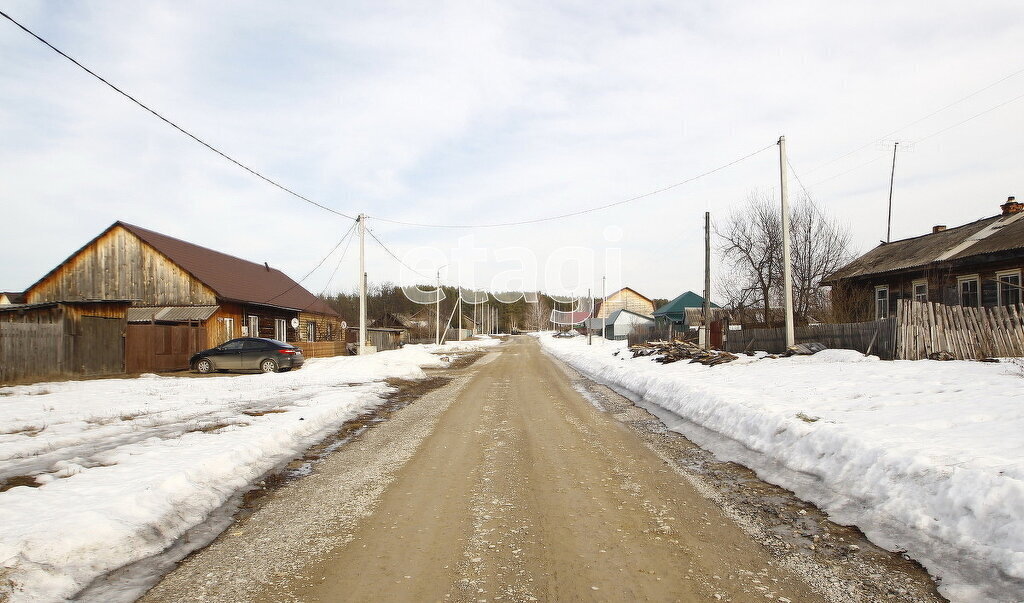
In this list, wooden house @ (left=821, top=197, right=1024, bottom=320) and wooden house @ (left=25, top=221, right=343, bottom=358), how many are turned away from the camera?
0

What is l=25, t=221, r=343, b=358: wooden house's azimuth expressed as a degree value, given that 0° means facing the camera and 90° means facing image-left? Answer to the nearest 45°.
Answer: approximately 315°

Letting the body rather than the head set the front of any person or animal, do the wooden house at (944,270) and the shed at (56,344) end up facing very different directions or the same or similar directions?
very different directions

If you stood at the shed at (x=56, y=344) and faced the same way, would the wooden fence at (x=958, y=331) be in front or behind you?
in front

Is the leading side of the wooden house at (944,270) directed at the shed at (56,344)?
yes

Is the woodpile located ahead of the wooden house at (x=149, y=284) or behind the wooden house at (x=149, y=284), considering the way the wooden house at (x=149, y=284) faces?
ahead

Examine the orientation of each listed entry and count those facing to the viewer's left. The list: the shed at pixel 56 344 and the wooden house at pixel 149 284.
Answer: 0

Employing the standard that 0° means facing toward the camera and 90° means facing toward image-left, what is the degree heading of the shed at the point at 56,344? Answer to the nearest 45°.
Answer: approximately 315°
